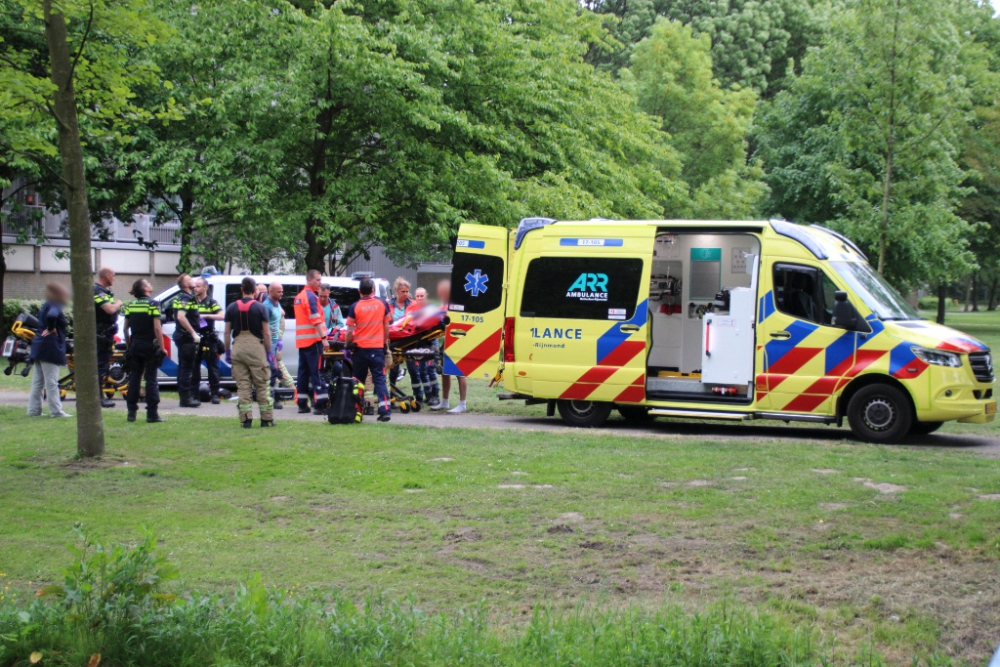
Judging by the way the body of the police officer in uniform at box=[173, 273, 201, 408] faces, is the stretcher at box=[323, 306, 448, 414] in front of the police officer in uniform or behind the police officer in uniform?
in front

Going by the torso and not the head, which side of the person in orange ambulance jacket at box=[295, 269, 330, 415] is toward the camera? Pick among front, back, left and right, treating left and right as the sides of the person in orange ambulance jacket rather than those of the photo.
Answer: right

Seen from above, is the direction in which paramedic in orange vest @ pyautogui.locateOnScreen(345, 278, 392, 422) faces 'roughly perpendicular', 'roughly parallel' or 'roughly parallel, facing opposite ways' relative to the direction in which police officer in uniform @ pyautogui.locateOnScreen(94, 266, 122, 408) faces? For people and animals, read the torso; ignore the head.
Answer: roughly perpendicular

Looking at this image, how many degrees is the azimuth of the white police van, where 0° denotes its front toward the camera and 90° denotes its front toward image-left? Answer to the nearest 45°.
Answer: approximately 90°

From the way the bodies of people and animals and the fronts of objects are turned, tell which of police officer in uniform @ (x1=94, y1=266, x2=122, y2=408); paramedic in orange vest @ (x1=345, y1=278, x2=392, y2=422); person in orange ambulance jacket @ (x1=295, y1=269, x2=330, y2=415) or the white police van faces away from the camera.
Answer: paramedic in orange vest @ (x1=345, y1=278, x2=392, y2=422)

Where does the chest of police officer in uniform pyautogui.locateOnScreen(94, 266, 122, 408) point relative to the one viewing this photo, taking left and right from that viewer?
facing to the right of the viewer

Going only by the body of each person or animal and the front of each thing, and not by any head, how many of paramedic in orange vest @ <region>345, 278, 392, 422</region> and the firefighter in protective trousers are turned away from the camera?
2

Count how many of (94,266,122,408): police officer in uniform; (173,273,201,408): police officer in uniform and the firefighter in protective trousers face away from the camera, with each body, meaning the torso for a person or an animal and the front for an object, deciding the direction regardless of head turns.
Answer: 1

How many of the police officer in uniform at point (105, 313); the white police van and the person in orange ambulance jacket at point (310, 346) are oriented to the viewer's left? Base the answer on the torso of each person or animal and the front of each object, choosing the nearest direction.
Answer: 1

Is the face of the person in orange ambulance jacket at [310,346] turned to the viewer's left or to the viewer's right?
to the viewer's right

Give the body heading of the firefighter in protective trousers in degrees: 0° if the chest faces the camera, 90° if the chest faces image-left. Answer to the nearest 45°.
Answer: approximately 180°

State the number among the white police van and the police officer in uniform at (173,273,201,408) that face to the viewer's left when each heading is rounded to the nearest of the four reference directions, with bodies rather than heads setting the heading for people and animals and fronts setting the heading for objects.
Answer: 1

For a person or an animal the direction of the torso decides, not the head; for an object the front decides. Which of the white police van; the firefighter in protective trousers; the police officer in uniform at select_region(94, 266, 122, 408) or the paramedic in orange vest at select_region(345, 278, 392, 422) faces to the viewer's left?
the white police van

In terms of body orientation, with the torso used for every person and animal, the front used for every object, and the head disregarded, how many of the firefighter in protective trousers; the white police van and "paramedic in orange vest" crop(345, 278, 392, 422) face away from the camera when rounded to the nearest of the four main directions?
2

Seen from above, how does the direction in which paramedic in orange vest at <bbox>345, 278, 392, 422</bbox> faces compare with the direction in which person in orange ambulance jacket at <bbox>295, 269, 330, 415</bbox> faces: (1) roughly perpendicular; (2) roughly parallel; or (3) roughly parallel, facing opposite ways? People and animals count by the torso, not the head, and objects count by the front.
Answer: roughly perpendicular

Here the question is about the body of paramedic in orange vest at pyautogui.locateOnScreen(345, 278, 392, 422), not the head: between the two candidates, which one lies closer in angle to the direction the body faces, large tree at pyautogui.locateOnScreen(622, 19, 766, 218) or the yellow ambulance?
the large tree

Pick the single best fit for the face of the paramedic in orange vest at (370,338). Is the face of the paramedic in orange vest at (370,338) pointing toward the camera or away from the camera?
away from the camera

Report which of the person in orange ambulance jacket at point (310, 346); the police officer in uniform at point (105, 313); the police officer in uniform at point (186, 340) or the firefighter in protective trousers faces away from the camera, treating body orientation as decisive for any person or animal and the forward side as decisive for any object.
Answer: the firefighter in protective trousers

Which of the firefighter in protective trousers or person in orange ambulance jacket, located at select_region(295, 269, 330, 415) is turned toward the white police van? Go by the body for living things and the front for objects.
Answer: the firefighter in protective trousers

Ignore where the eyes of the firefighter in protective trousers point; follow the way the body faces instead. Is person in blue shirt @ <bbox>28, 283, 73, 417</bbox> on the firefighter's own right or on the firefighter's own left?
on the firefighter's own left
